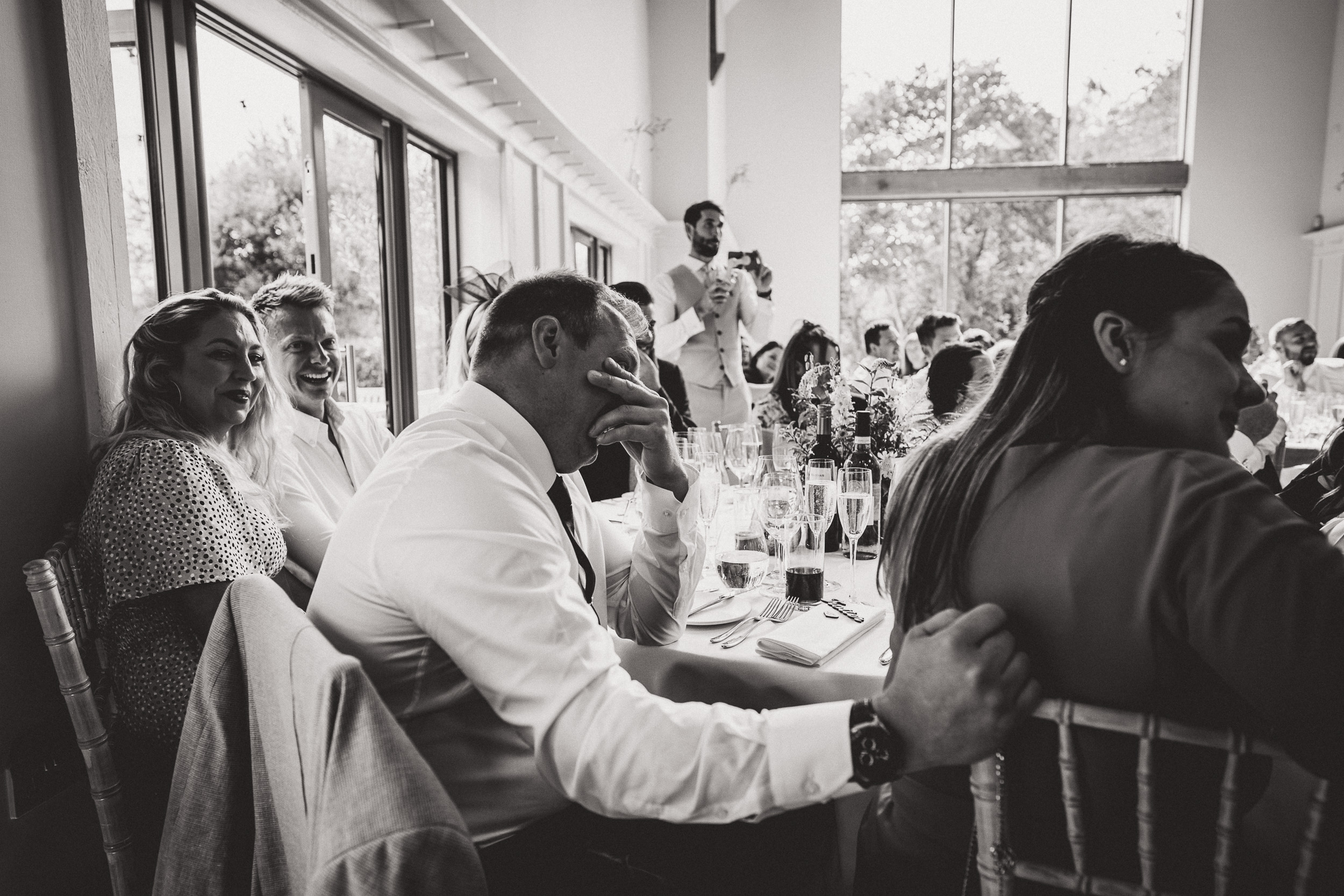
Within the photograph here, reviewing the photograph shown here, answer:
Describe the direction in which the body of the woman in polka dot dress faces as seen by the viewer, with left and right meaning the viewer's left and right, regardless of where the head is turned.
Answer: facing to the right of the viewer

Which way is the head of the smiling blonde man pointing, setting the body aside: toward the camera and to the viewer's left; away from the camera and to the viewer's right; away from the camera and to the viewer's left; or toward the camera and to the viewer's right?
toward the camera and to the viewer's right

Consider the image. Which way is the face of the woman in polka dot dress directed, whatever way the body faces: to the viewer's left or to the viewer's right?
to the viewer's right

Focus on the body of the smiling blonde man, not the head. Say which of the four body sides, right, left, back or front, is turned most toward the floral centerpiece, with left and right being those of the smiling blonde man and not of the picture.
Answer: front

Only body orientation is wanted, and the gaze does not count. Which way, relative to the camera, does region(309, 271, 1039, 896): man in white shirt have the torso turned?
to the viewer's right

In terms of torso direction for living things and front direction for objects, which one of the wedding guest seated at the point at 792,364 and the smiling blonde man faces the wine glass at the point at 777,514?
the smiling blonde man

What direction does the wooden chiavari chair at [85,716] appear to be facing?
to the viewer's right

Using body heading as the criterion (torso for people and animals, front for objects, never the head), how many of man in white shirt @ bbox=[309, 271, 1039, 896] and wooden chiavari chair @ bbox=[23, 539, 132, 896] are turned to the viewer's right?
2

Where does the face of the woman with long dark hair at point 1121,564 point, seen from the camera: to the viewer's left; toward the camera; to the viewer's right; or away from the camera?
to the viewer's right

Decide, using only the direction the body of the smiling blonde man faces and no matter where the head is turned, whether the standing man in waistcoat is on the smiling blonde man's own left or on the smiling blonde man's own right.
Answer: on the smiling blonde man's own left
